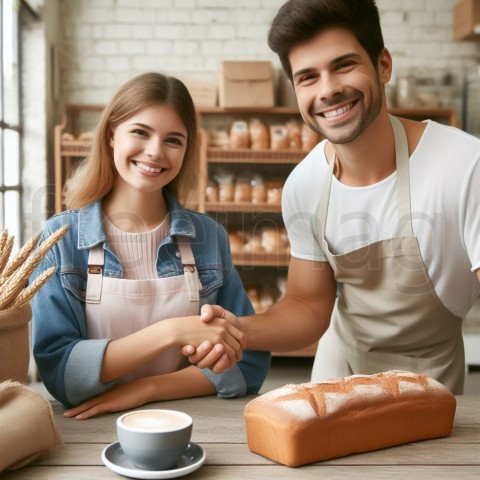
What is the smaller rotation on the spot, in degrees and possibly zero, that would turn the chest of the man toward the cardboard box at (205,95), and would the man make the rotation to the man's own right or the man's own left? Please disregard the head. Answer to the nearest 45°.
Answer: approximately 135° to the man's own right

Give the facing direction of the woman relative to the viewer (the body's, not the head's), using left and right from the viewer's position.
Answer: facing the viewer

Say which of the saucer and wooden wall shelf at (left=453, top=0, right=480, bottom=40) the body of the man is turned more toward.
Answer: the saucer

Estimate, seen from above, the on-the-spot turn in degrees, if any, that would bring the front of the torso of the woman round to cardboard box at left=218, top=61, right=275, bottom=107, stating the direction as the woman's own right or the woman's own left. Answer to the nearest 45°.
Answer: approximately 180°

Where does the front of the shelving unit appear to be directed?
toward the camera

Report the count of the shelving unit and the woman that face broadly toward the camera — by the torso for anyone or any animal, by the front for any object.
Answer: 2

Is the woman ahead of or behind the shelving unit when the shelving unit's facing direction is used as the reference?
ahead

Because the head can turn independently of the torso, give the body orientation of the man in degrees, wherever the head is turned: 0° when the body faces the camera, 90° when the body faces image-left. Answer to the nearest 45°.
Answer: approximately 45°
